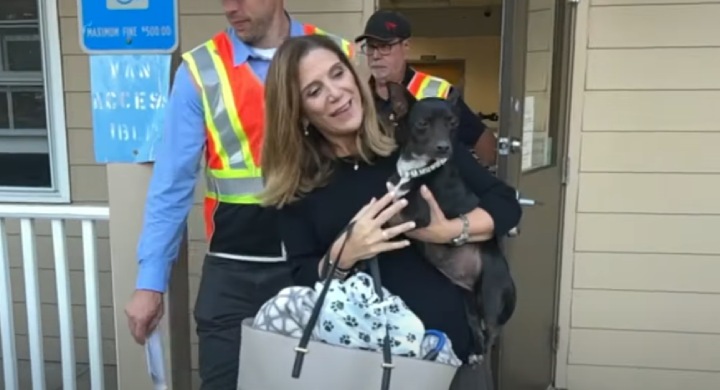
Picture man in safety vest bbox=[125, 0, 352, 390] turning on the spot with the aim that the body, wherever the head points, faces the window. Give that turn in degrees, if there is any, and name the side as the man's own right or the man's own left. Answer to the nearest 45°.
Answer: approximately 135° to the man's own right

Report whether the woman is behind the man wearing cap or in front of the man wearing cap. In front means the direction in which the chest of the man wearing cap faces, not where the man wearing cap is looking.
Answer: in front

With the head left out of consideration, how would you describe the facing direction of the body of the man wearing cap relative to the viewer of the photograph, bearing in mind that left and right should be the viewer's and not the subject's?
facing the viewer and to the left of the viewer

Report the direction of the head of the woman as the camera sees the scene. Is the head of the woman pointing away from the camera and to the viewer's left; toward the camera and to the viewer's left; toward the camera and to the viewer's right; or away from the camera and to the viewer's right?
toward the camera and to the viewer's right

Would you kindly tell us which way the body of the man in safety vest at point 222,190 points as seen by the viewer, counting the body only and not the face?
toward the camera

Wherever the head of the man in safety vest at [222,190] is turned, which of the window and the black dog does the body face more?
the black dog

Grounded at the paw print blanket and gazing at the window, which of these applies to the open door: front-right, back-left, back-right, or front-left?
front-right

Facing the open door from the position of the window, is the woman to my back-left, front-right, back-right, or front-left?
front-right

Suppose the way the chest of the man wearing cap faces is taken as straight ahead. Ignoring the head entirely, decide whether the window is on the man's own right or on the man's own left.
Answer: on the man's own right

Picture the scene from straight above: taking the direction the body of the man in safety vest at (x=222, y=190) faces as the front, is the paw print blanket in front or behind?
in front

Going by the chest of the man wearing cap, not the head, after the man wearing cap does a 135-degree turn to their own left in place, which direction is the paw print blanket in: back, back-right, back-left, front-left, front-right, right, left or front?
right

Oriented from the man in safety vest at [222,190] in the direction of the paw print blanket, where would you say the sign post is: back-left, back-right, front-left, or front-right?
back-right

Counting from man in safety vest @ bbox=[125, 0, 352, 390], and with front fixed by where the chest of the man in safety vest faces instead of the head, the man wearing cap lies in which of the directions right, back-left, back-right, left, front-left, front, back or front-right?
back-left

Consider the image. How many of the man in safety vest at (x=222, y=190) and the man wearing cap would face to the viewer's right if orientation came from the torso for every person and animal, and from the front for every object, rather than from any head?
0
